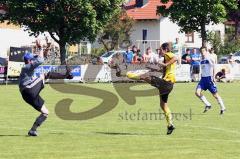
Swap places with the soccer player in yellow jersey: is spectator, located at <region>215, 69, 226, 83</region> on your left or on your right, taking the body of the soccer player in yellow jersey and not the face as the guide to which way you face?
on your right

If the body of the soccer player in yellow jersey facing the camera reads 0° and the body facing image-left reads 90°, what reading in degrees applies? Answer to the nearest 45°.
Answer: approximately 90°

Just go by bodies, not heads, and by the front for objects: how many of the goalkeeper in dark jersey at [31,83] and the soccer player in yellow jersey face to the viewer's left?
1

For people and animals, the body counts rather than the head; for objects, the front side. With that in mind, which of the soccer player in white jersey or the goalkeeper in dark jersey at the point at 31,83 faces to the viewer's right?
the goalkeeper in dark jersey

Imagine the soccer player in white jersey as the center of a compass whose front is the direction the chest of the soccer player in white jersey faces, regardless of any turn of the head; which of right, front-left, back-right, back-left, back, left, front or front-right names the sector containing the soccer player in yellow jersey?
front-left

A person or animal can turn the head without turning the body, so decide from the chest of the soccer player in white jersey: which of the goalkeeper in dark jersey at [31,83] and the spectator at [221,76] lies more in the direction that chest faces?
the goalkeeper in dark jersey

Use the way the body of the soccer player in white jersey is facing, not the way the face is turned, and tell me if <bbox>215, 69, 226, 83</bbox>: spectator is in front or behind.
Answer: behind

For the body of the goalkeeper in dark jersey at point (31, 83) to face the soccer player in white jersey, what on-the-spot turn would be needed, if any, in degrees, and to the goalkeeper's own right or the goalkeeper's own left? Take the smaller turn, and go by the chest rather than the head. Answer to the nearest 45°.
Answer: approximately 45° to the goalkeeper's own left

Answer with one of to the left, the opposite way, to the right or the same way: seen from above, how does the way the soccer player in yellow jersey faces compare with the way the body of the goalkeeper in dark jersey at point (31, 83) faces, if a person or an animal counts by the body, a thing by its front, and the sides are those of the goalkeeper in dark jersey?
the opposite way

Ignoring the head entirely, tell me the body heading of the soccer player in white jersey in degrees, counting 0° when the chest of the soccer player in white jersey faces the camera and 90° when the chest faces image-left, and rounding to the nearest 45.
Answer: approximately 45°

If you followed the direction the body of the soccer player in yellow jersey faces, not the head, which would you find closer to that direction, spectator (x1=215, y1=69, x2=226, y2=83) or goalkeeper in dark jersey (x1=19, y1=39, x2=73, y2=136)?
the goalkeeper in dark jersey

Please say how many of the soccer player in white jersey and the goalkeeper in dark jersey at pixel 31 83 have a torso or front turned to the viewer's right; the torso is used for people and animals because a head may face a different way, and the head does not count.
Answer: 1

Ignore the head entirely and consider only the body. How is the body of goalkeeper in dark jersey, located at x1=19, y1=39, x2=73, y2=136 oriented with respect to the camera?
to the viewer's right
